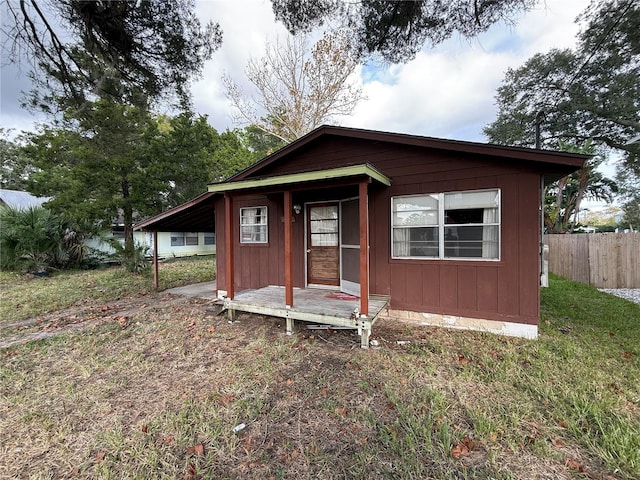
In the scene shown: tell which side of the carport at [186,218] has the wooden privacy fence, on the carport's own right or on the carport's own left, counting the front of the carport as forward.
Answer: on the carport's own left

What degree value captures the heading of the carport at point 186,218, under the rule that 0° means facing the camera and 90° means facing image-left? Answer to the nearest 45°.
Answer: approximately 0°

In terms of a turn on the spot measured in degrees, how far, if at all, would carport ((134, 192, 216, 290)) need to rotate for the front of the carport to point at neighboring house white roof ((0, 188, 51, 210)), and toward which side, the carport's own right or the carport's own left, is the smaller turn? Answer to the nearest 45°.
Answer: approximately 135° to the carport's own right

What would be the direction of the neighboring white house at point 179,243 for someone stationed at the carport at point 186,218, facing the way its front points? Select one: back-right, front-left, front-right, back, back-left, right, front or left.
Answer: back

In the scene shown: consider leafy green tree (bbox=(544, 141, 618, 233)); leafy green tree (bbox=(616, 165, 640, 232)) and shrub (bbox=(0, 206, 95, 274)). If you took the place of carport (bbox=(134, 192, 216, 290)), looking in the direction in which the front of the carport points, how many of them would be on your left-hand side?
2

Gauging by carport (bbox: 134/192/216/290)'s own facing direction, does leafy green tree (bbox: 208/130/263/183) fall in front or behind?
behind

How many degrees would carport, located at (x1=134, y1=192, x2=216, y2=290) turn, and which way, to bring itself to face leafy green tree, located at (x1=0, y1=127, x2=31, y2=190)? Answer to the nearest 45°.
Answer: approximately 135° to its right
